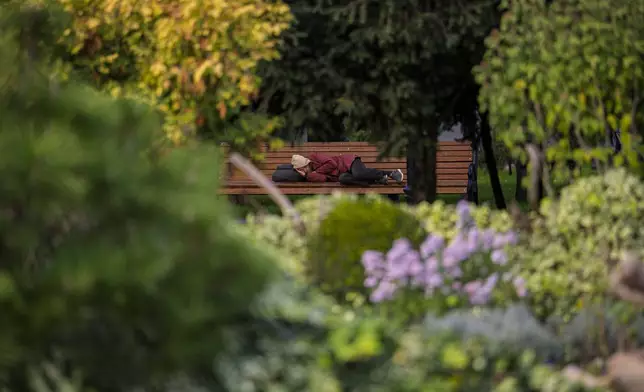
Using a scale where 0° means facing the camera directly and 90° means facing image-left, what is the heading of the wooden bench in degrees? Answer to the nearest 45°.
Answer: approximately 0°

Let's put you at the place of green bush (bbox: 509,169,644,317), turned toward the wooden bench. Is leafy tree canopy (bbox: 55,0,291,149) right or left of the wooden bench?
left

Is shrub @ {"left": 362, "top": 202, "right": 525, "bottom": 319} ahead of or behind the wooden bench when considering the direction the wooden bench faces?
ahead

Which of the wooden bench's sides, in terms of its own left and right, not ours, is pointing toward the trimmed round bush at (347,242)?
front

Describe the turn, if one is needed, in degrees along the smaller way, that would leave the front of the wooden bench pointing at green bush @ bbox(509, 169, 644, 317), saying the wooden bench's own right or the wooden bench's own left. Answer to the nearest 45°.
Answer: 0° — it already faces it

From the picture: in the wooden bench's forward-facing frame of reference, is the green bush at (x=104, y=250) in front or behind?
in front

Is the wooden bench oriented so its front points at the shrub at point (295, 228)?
yes
